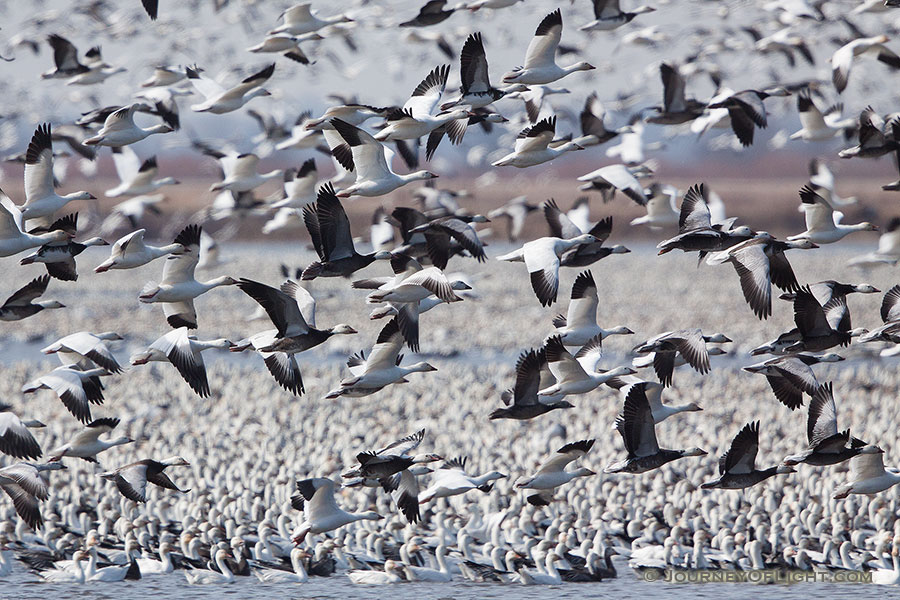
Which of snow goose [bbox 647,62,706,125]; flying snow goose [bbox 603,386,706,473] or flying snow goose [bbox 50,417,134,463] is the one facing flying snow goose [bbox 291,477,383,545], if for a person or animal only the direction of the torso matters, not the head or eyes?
flying snow goose [bbox 50,417,134,463]

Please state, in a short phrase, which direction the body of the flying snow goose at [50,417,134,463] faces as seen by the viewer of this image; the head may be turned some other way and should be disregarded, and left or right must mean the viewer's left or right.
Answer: facing to the right of the viewer

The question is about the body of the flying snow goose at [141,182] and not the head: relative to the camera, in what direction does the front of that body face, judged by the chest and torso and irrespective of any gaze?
to the viewer's right

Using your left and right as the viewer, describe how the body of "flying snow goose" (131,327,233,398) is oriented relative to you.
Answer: facing to the right of the viewer

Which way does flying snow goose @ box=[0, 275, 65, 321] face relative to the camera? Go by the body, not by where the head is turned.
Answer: to the viewer's right

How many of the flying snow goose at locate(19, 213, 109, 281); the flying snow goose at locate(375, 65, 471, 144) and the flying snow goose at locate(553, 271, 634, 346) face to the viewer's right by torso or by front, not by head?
3

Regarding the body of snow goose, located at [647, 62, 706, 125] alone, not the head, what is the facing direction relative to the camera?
to the viewer's right

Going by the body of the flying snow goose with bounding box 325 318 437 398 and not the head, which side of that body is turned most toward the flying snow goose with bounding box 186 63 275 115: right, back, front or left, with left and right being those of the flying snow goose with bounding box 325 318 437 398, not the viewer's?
left

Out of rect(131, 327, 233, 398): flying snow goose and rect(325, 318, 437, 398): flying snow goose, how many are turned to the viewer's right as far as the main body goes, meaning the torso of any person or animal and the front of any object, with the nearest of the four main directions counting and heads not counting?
2

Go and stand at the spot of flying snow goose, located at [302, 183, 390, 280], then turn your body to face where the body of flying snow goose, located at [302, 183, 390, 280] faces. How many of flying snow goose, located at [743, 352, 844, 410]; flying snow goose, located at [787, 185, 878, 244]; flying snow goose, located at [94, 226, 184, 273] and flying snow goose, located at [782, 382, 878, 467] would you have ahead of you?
3

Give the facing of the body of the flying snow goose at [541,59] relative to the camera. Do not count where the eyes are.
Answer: to the viewer's right

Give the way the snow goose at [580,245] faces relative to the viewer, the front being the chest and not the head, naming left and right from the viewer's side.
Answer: facing to the right of the viewer

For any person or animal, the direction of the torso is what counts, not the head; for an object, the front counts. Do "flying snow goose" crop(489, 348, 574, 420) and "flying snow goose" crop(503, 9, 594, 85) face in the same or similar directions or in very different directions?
same or similar directions

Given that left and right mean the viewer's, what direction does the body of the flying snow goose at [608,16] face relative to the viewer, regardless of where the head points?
facing to the right of the viewer
